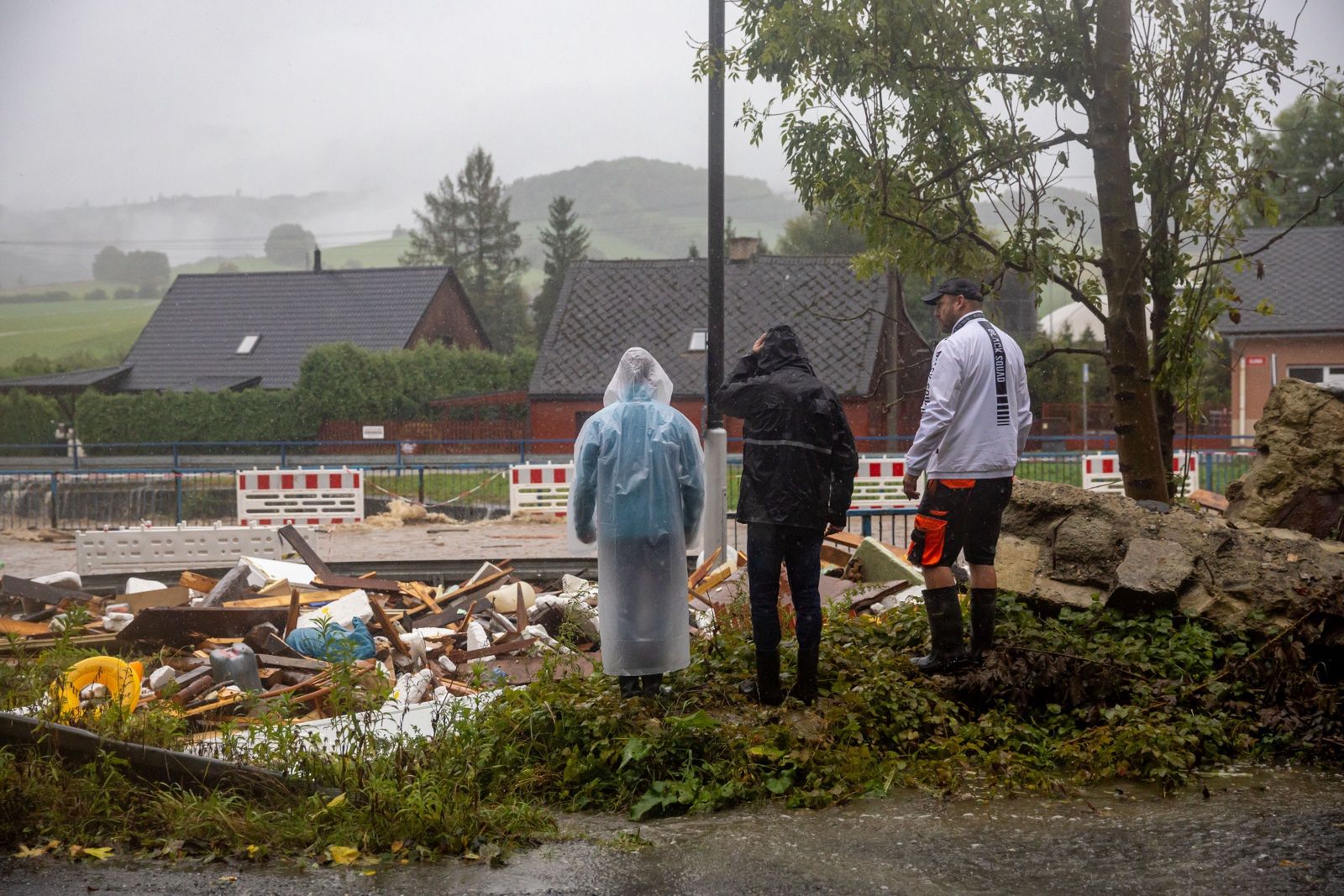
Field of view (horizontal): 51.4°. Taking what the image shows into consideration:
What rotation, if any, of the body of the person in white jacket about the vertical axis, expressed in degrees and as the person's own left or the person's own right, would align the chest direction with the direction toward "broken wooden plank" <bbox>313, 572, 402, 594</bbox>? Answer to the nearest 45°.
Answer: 0° — they already face it

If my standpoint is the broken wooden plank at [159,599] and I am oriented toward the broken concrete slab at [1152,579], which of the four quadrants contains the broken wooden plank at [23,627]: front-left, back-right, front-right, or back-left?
back-right

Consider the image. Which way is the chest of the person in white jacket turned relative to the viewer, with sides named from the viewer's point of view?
facing away from the viewer and to the left of the viewer

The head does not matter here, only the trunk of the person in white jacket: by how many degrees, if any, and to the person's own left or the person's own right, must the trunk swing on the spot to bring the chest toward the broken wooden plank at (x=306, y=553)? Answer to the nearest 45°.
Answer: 0° — they already face it

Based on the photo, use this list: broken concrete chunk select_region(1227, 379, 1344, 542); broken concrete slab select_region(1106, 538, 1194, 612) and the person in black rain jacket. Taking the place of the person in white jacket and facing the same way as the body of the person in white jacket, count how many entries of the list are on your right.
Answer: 2

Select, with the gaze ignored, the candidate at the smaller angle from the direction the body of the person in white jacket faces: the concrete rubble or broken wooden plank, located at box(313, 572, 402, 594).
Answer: the broken wooden plank

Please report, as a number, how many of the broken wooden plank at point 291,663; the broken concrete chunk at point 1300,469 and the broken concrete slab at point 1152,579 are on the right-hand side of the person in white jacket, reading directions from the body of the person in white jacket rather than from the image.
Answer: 2

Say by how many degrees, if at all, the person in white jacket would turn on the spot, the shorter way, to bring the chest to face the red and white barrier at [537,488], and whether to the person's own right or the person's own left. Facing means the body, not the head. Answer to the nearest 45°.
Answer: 0° — they already face it

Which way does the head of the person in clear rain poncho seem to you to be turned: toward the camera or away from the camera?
away from the camera

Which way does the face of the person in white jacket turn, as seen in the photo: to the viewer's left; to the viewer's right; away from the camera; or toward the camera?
to the viewer's left

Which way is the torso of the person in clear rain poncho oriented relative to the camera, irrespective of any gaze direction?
away from the camera

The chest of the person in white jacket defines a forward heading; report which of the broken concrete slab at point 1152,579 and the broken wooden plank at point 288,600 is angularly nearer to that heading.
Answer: the broken wooden plank
